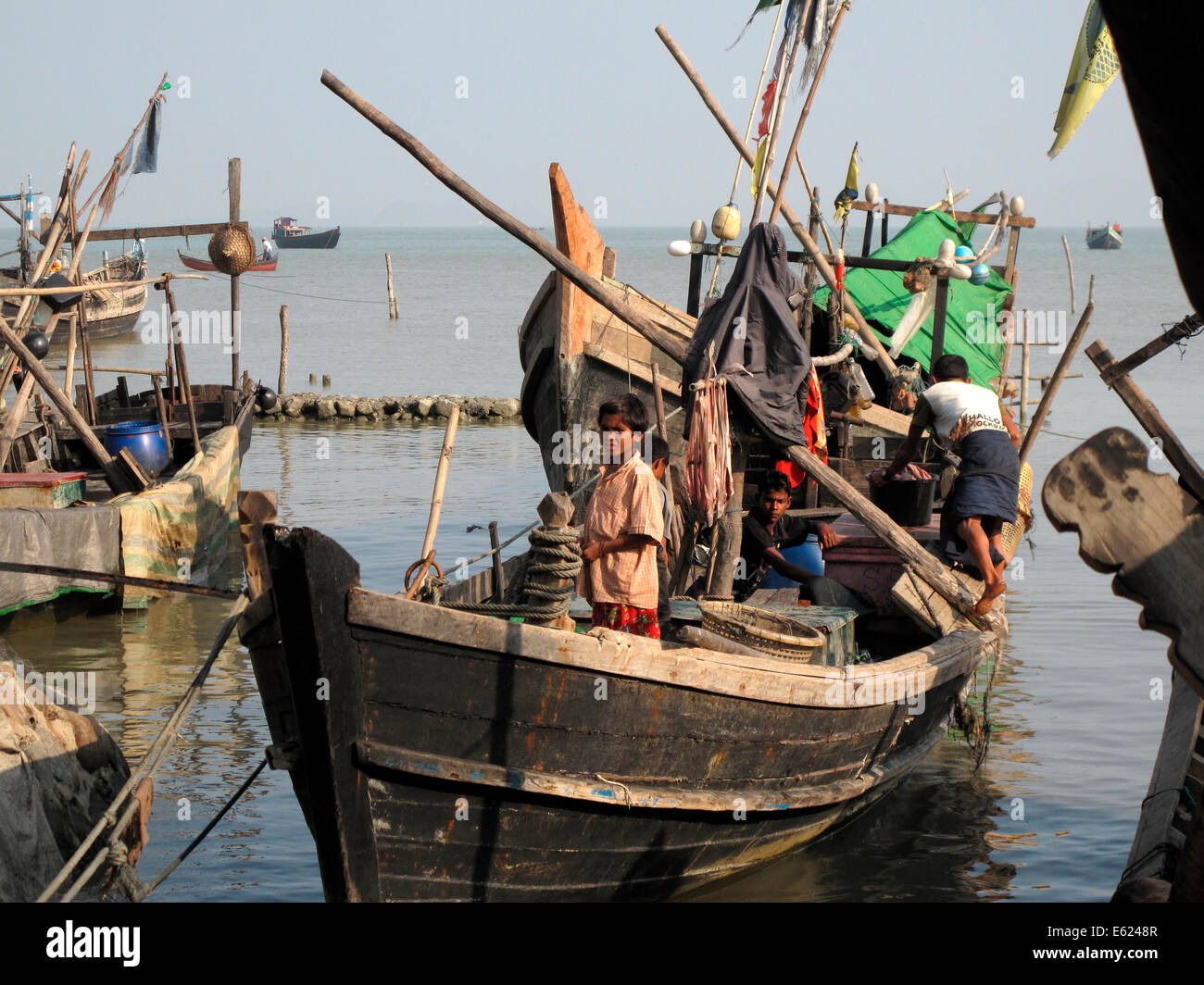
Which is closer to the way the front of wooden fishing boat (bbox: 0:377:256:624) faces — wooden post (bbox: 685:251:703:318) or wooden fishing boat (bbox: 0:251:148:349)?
the wooden post

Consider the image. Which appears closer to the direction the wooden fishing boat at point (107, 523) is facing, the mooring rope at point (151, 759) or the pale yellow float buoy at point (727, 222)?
the pale yellow float buoy

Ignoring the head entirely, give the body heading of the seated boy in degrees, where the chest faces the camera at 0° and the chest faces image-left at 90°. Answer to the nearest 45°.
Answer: approximately 315°

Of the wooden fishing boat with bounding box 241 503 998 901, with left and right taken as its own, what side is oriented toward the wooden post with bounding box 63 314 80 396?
right

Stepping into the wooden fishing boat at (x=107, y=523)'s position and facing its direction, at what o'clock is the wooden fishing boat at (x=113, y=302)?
the wooden fishing boat at (x=113, y=302) is roughly at 9 o'clock from the wooden fishing boat at (x=107, y=523).

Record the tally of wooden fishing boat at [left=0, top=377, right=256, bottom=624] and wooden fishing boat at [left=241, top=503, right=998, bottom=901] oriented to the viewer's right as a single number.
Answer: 1

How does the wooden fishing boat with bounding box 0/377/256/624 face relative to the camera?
to the viewer's right

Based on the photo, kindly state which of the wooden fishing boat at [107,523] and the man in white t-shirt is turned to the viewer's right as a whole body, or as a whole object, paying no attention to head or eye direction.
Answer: the wooden fishing boat

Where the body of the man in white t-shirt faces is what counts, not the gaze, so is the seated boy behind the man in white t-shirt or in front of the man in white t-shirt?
in front

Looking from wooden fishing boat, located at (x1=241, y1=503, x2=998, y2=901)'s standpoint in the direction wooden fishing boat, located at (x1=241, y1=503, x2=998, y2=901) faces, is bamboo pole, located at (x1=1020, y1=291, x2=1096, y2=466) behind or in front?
behind

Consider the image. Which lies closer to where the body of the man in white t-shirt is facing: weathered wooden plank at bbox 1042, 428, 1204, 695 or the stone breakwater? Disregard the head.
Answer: the stone breakwater

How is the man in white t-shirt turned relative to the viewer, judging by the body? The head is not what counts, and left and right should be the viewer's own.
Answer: facing away from the viewer and to the left of the viewer

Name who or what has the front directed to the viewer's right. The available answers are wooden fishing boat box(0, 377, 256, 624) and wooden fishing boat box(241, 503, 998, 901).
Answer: wooden fishing boat box(0, 377, 256, 624)
